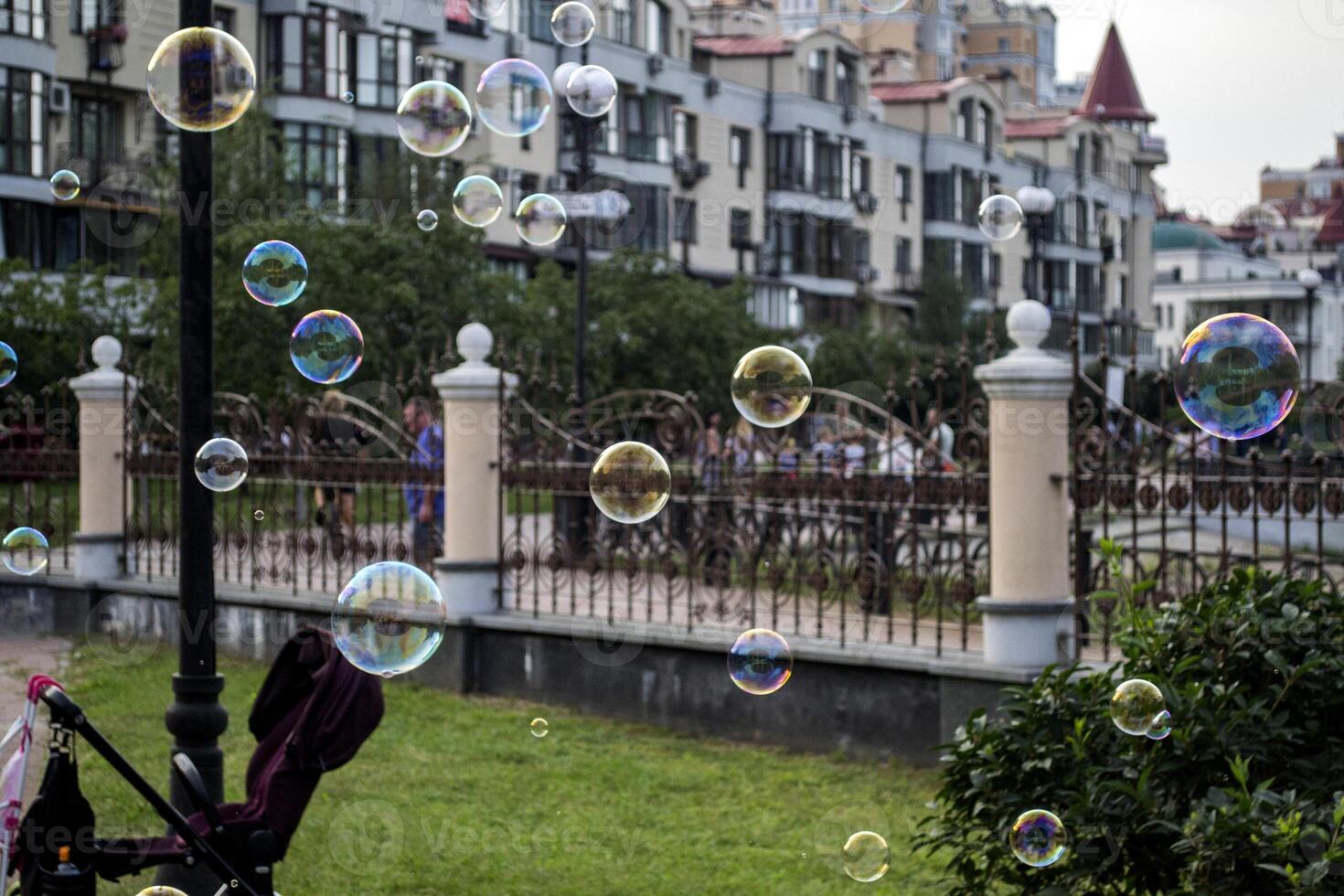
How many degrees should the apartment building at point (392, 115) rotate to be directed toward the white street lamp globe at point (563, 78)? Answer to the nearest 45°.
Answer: approximately 45° to its right

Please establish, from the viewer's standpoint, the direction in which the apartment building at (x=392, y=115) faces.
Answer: facing the viewer and to the right of the viewer

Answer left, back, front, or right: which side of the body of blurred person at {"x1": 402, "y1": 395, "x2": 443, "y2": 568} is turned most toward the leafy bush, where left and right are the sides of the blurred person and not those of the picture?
left

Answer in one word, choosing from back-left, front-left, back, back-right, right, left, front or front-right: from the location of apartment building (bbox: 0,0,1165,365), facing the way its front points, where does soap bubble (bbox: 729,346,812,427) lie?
front-right

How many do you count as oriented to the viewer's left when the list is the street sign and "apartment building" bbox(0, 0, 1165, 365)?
0

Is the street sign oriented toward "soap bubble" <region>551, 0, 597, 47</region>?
yes
